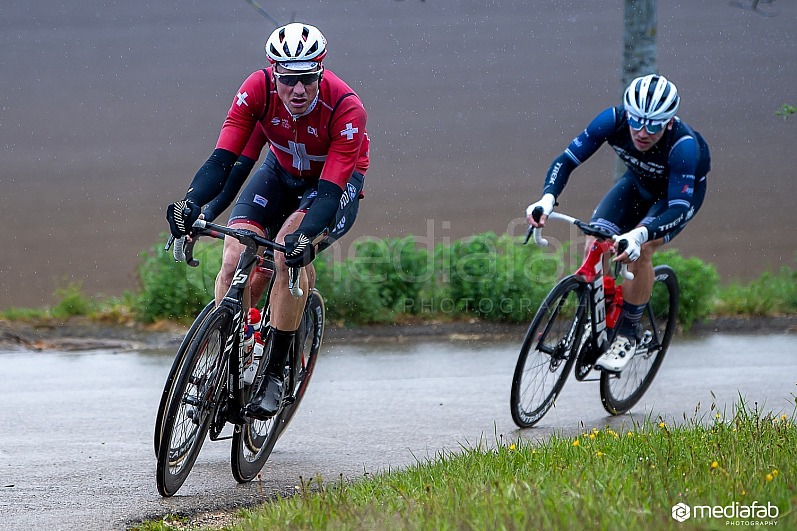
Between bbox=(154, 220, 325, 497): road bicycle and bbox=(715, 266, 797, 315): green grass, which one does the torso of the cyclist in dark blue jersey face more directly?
the road bicycle

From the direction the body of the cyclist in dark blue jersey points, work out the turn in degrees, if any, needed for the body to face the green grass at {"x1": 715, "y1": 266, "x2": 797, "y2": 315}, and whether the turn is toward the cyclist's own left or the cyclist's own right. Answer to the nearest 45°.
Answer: approximately 135° to the cyclist's own right

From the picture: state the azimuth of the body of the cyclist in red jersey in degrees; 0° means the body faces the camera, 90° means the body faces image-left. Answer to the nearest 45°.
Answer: approximately 45°

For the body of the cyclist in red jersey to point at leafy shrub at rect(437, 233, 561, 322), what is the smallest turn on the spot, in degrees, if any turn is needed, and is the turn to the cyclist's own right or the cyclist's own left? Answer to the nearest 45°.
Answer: approximately 180°

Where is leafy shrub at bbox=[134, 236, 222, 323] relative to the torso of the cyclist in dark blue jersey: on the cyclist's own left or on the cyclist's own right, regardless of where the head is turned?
on the cyclist's own right

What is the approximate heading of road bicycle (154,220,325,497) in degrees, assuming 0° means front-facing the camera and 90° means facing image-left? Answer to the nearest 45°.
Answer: approximately 45°
